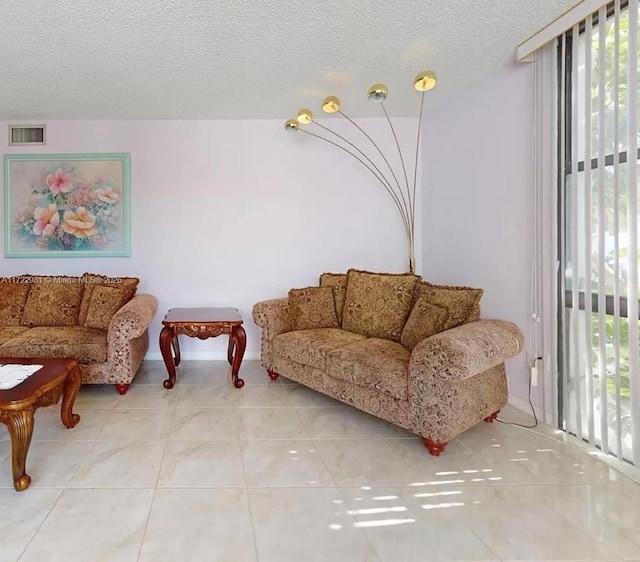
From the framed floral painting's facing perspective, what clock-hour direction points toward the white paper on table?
The white paper on table is roughly at 12 o'clock from the framed floral painting.

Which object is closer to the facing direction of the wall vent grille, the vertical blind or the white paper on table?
the white paper on table

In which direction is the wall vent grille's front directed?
toward the camera

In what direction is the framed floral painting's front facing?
toward the camera

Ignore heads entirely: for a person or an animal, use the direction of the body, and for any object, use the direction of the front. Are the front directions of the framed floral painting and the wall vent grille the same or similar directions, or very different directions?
same or similar directions

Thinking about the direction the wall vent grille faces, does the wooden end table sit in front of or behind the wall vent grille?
in front

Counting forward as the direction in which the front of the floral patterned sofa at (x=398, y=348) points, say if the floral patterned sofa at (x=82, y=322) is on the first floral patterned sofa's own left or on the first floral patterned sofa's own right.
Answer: on the first floral patterned sofa's own right

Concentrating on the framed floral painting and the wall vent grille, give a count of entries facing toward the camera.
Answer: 2

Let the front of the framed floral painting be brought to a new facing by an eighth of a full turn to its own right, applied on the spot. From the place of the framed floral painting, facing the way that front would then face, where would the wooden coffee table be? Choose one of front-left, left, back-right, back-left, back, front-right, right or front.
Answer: front-left

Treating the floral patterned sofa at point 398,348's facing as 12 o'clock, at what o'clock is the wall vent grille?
The wall vent grille is roughly at 2 o'clock from the floral patterned sofa.

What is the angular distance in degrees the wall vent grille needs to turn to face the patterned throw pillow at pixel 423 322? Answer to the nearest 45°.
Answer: approximately 45° to its left

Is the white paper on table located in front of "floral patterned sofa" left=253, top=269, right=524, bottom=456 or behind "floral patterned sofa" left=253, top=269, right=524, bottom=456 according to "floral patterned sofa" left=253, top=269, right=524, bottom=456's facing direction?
in front
